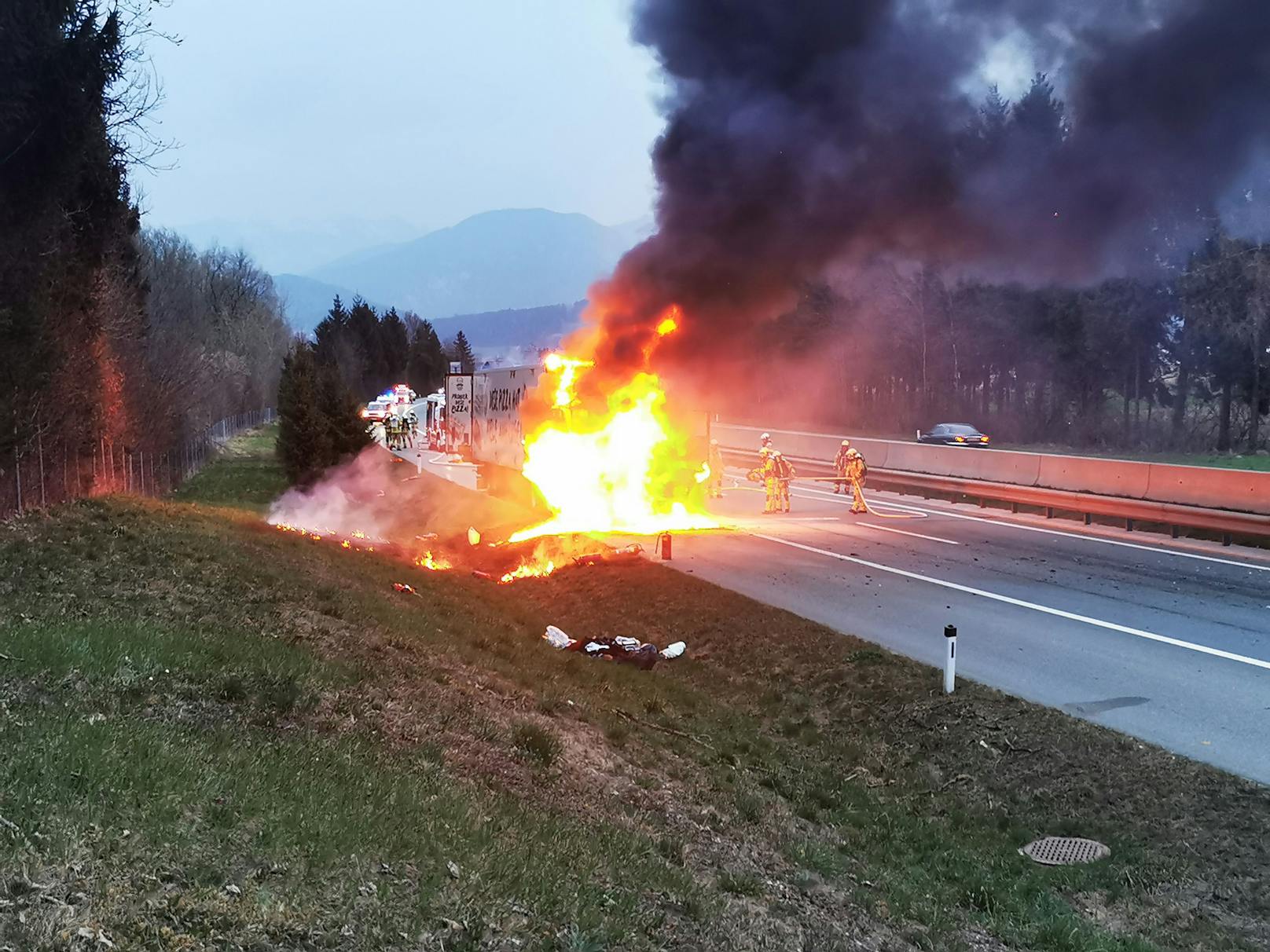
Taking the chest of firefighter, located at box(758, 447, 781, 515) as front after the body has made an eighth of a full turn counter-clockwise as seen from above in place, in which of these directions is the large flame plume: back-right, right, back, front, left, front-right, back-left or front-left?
front

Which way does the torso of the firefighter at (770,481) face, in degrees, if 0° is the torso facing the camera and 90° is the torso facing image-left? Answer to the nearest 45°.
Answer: approximately 90°

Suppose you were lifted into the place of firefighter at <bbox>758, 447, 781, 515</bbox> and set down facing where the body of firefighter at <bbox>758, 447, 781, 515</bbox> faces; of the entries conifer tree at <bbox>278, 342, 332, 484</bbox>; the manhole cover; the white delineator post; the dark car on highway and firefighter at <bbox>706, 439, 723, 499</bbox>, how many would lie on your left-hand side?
2

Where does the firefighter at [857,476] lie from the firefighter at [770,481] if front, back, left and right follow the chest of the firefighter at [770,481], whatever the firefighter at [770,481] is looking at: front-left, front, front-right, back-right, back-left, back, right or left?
back

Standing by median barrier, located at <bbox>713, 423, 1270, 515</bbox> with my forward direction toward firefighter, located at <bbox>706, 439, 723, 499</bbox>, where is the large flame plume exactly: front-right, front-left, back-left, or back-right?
front-left

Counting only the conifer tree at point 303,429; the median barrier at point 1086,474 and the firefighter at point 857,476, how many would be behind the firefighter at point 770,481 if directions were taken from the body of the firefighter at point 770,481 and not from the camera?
2

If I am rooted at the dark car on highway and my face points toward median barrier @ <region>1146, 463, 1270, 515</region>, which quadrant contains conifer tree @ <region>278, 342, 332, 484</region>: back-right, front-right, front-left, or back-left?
front-right

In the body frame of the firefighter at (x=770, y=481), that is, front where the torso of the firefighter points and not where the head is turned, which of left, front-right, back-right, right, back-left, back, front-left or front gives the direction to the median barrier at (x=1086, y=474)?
back

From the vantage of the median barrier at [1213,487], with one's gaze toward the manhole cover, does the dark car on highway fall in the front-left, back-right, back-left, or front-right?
back-right

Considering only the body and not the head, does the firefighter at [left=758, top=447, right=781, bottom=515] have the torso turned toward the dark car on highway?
no

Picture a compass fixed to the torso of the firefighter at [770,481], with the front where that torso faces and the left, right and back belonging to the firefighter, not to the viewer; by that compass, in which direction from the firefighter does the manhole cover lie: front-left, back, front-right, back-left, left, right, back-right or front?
left

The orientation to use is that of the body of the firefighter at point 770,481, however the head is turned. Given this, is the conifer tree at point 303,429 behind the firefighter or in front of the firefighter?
in front
